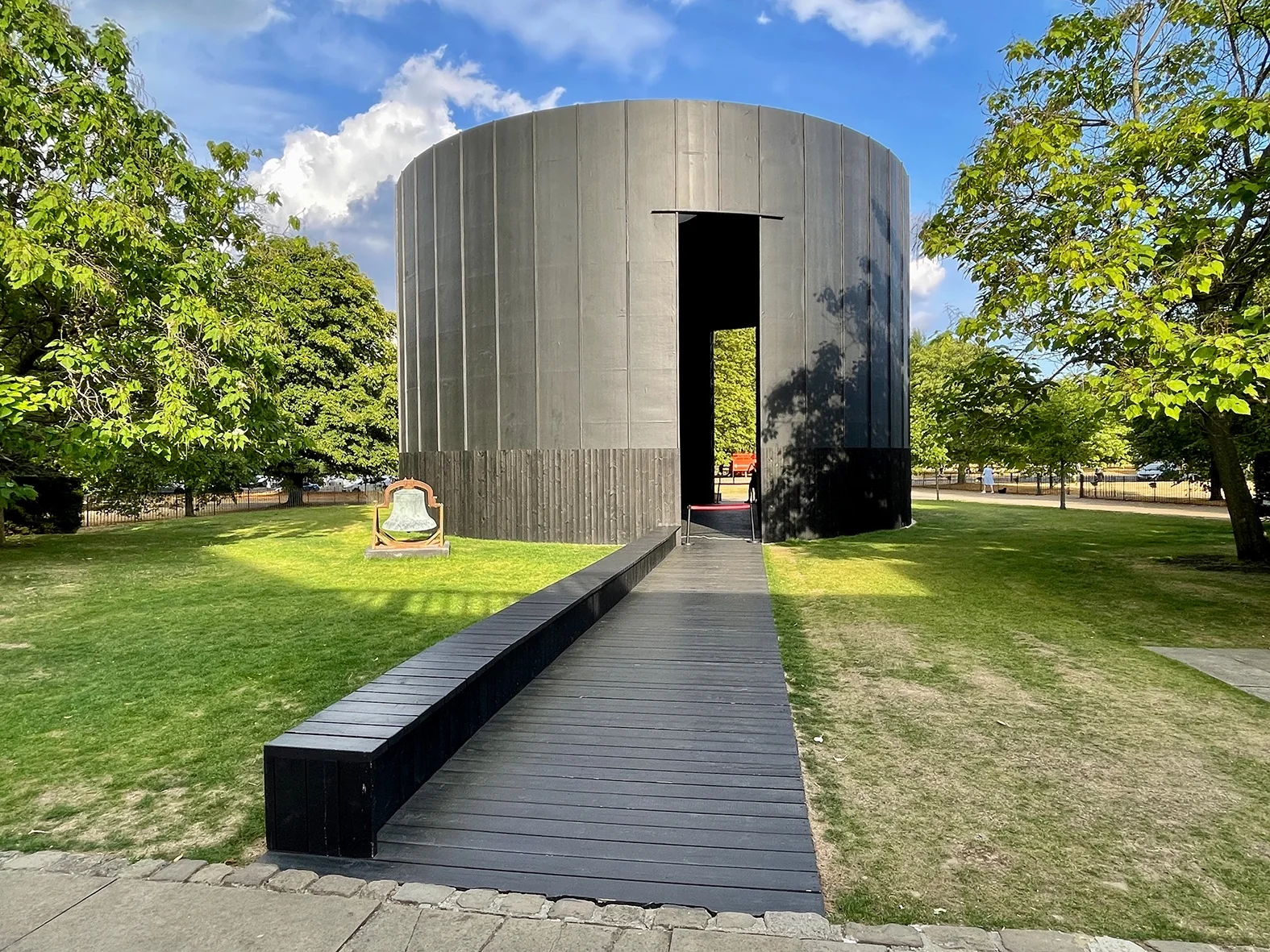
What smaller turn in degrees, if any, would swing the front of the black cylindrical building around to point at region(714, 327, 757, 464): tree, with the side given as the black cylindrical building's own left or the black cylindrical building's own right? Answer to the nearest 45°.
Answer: approximately 180°

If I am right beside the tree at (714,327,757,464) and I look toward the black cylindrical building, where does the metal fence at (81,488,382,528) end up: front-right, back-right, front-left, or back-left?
front-right

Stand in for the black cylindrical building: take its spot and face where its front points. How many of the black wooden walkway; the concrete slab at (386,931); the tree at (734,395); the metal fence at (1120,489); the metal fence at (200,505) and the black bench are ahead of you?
3

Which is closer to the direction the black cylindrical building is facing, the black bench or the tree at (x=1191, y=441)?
the black bench

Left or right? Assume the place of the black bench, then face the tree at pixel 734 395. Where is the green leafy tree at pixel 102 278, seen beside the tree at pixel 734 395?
left

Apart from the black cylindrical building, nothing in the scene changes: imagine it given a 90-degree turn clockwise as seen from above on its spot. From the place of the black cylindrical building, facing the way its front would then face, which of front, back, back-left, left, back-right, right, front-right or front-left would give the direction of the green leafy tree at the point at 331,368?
front-right

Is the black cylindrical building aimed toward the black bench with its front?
yes

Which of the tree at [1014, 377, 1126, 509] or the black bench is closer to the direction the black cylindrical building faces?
the black bench

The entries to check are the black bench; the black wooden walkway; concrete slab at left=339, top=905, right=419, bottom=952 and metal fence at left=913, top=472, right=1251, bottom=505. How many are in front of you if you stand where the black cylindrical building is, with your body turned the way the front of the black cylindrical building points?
3

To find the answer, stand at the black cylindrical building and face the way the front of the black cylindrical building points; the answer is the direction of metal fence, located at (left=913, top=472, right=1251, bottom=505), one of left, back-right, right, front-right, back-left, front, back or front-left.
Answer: back-left

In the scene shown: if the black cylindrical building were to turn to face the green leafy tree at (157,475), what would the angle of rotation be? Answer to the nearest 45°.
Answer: approximately 90° to its right

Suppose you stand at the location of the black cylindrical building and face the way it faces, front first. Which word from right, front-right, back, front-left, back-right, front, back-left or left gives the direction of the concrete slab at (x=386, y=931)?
front

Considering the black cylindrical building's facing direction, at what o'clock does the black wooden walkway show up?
The black wooden walkway is roughly at 12 o'clock from the black cylindrical building.

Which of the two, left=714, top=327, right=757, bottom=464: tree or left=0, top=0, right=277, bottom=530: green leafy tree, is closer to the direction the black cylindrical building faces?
the green leafy tree

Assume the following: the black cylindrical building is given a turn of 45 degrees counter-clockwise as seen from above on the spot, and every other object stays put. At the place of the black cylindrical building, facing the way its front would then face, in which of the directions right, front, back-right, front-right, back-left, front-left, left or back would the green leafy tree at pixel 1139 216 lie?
front

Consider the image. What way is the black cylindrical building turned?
toward the camera

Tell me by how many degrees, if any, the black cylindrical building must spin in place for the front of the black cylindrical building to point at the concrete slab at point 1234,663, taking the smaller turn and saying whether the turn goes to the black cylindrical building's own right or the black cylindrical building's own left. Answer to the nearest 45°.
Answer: approximately 45° to the black cylindrical building's own left

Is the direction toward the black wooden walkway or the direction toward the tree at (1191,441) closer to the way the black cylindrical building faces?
the black wooden walkway
